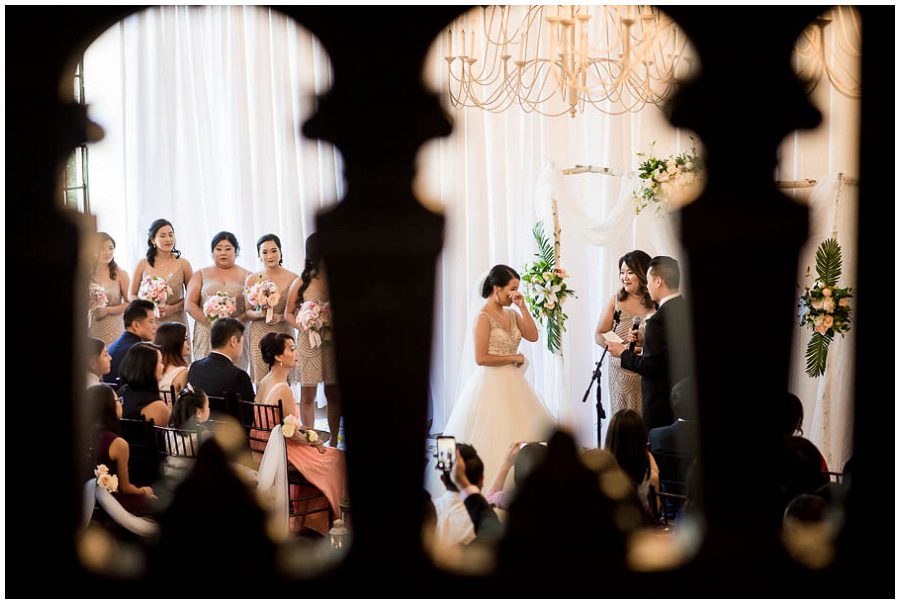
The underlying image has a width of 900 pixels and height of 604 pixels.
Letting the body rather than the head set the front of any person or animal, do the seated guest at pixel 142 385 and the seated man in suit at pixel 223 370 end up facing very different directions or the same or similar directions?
same or similar directions

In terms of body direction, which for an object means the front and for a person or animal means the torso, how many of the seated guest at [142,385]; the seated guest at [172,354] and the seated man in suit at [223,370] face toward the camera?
0

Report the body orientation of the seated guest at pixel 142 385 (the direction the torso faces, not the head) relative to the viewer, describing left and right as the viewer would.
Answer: facing away from the viewer and to the right of the viewer

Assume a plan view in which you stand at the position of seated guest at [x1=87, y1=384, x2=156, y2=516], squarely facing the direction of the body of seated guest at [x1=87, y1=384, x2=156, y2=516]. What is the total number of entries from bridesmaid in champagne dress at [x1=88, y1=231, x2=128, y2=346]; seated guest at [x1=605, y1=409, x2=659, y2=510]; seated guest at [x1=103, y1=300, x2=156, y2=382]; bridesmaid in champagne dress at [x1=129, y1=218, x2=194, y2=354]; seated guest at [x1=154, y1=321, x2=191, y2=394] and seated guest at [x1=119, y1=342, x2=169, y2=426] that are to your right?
1

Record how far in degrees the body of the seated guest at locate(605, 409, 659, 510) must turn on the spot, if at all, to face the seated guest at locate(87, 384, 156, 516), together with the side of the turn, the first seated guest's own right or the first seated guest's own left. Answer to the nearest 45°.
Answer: approximately 90° to the first seated guest's own left

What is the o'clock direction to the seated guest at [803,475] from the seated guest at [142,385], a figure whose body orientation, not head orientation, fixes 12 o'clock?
the seated guest at [803,475] is roughly at 4 o'clock from the seated guest at [142,385].

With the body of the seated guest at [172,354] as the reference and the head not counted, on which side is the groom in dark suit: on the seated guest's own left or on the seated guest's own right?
on the seated guest's own right

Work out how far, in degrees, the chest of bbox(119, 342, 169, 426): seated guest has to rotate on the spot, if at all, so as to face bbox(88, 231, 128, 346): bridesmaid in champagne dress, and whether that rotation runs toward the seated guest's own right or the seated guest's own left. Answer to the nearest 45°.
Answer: approximately 45° to the seated guest's own left

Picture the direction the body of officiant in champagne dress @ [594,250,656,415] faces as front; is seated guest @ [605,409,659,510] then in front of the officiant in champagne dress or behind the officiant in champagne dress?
in front

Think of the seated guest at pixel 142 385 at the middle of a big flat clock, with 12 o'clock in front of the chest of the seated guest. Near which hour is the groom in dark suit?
The groom in dark suit is roughly at 2 o'clock from the seated guest.

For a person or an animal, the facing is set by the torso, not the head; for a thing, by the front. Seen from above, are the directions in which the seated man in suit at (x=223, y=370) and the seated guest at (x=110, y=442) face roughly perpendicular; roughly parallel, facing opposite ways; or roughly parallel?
roughly parallel

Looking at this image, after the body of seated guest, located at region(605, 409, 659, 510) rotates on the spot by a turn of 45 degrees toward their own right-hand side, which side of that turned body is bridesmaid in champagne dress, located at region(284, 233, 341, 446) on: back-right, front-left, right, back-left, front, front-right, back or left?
left

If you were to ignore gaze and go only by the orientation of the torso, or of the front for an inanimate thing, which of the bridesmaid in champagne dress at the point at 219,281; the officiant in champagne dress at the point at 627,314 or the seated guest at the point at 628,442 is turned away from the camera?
the seated guest

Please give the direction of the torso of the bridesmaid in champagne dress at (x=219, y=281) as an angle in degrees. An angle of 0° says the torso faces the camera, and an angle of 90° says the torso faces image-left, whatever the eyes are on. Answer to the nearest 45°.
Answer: approximately 0°

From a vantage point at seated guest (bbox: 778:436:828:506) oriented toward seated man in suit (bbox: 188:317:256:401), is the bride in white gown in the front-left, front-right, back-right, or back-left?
front-right

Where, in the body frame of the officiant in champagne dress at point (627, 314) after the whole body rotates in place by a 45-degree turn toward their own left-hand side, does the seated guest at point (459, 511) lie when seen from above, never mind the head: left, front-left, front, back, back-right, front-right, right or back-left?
front

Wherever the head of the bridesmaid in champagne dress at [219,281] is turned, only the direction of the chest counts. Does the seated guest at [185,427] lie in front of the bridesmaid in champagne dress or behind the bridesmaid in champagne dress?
in front

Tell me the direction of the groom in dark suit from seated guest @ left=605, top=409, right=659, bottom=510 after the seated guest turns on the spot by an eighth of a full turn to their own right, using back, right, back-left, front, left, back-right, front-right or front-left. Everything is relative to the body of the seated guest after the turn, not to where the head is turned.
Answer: front-left
